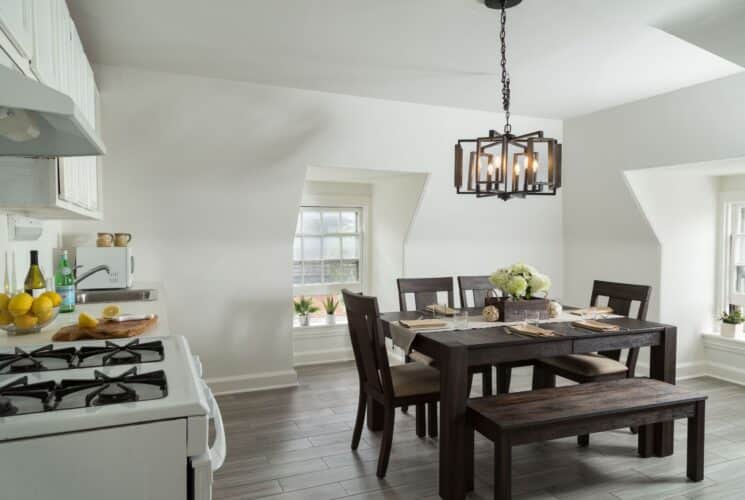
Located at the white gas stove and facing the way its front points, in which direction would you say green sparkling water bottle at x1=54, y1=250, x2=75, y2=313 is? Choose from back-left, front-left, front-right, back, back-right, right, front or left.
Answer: left

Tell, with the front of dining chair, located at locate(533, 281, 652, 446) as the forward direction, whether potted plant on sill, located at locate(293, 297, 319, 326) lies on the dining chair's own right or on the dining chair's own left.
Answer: on the dining chair's own right

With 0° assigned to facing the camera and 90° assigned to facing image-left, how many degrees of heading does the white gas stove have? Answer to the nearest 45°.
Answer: approximately 270°

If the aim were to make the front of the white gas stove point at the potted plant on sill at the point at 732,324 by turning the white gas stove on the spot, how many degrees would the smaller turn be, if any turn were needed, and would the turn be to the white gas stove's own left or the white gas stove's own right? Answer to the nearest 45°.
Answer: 0° — it already faces it

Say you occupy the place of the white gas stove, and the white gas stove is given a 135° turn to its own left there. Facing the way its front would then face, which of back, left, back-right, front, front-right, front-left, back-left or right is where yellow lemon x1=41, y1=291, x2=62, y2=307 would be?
front-right

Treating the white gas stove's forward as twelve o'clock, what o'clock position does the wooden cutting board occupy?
The wooden cutting board is roughly at 9 o'clock from the white gas stove.

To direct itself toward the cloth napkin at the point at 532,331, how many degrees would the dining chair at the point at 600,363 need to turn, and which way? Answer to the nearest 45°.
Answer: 0° — it already faces it

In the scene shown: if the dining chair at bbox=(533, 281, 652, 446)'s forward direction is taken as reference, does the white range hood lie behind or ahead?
ahead

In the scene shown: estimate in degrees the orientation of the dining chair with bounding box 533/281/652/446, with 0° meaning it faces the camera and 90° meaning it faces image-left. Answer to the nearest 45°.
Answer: approximately 45°

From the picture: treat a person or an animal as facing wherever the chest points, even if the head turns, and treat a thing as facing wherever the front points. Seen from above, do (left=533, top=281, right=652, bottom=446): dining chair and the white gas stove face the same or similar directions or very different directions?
very different directions
